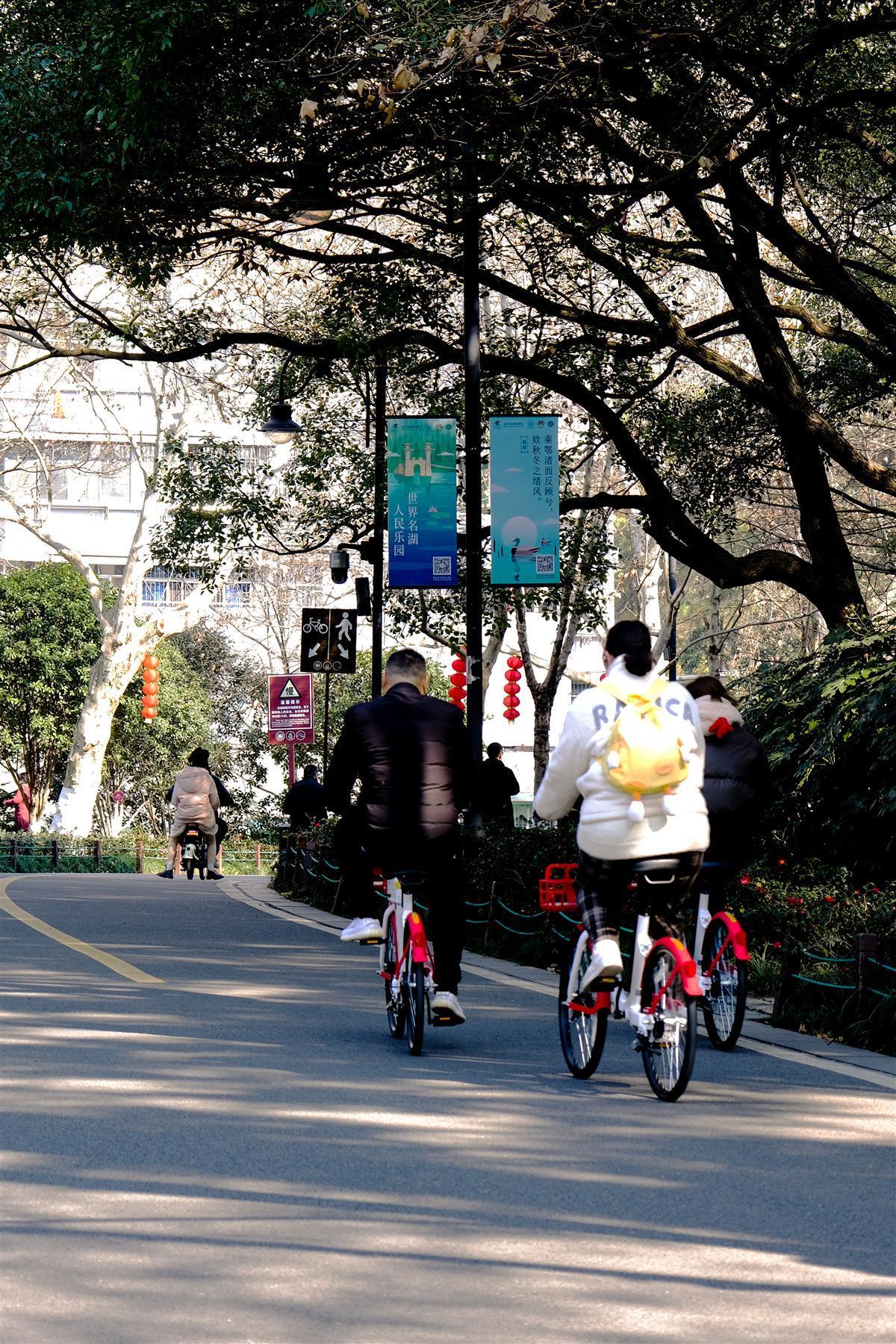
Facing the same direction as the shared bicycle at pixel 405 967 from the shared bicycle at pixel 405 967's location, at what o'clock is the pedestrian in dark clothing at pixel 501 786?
The pedestrian in dark clothing is roughly at 12 o'clock from the shared bicycle.

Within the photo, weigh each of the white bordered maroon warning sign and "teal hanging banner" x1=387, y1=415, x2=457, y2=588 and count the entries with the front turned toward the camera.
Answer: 2

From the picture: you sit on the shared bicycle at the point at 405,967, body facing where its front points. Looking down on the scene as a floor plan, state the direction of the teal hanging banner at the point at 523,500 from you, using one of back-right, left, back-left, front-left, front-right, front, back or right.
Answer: front

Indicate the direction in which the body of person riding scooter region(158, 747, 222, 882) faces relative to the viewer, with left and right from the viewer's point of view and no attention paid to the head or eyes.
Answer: facing away from the viewer

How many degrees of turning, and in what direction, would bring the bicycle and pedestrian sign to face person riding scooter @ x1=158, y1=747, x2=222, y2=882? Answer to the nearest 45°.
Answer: approximately 135° to its right

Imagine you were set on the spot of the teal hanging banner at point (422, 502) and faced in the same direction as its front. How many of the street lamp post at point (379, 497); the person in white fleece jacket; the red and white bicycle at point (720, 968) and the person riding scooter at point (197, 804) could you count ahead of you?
2

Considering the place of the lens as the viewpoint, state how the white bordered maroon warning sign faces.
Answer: facing the viewer

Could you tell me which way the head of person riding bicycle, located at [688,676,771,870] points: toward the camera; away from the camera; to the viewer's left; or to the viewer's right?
away from the camera

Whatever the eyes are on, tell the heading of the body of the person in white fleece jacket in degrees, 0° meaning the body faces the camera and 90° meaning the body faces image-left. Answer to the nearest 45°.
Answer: approximately 180°

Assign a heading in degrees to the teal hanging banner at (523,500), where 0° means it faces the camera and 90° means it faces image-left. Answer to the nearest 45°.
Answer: approximately 0°

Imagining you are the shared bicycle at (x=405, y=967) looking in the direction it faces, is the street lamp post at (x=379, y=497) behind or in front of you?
in front

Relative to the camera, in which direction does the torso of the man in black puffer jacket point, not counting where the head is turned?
away from the camera

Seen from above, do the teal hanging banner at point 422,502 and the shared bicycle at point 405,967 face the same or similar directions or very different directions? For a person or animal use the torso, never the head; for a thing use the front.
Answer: very different directions

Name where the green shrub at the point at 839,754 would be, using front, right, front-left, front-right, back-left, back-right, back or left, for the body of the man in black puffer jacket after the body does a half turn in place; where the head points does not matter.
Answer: back-left

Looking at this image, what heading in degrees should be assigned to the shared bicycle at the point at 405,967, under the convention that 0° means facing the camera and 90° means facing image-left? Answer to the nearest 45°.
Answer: approximately 180°

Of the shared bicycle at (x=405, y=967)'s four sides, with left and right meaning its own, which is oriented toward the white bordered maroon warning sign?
front

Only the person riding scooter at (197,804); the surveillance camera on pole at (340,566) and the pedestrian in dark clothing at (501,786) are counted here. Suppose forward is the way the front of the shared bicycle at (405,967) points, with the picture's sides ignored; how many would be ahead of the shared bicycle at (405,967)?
3

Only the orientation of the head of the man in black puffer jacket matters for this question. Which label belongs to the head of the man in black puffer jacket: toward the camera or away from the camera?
away from the camera
